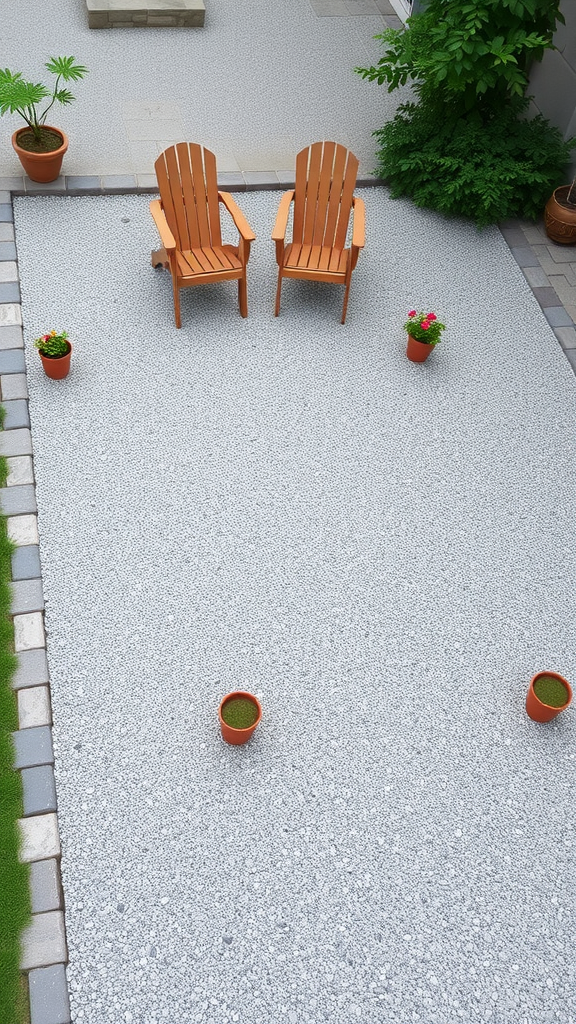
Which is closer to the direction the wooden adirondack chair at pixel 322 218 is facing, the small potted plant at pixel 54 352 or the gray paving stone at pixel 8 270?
the small potted plant

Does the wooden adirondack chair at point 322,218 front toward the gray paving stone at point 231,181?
no

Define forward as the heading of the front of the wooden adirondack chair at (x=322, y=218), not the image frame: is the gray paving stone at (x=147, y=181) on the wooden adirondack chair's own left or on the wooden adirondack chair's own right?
on the wooden adirondack chair's own right

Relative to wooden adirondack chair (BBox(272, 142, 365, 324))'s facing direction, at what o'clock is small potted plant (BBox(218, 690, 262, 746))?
The small potted plant is roughly at 12 o'clock from the wooden adirondack chair.

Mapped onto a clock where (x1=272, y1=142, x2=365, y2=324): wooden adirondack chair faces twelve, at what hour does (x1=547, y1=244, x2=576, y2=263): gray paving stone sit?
The gray paving stone is roughly at 8 o'clock from the wooden adirondack chair.

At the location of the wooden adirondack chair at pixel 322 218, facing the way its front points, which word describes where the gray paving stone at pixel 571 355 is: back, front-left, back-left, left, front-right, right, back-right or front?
left

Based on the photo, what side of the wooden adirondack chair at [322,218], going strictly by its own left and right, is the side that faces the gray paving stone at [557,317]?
left

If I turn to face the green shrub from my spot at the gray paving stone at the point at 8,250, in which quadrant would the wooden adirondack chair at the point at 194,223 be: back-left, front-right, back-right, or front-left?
front-right

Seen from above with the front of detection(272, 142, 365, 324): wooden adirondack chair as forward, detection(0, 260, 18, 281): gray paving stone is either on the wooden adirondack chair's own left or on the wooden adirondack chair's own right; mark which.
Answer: on the wooden adirondack chair's own right

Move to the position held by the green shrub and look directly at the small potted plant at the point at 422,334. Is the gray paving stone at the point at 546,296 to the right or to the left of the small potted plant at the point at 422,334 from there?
left

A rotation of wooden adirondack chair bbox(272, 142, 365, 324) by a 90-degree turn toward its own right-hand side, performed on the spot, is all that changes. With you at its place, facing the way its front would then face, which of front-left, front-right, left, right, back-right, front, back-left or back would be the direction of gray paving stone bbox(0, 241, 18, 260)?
front

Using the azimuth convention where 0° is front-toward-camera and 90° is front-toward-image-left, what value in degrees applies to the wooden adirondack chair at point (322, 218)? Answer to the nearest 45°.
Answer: approximately 0°

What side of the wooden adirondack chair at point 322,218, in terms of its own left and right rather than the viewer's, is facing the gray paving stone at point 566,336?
left

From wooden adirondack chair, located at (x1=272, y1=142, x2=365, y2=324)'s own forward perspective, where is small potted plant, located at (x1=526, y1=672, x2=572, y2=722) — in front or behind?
in front

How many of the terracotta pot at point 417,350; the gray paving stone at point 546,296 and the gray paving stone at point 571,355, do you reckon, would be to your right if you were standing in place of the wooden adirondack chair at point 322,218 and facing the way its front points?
0

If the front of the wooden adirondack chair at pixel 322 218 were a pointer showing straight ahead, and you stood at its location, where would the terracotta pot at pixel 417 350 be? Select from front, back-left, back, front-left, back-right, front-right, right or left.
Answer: front-left

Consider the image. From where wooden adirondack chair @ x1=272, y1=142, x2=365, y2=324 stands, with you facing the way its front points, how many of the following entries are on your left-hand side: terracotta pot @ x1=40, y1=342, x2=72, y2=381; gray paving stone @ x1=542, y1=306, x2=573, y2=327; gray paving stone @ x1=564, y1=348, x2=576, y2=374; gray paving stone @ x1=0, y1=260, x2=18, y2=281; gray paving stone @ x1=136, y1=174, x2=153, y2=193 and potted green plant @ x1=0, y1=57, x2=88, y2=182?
2

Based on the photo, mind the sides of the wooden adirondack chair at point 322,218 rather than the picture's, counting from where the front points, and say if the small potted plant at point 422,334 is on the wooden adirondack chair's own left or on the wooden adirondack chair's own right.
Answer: on the wooden adirondack chair's own left
